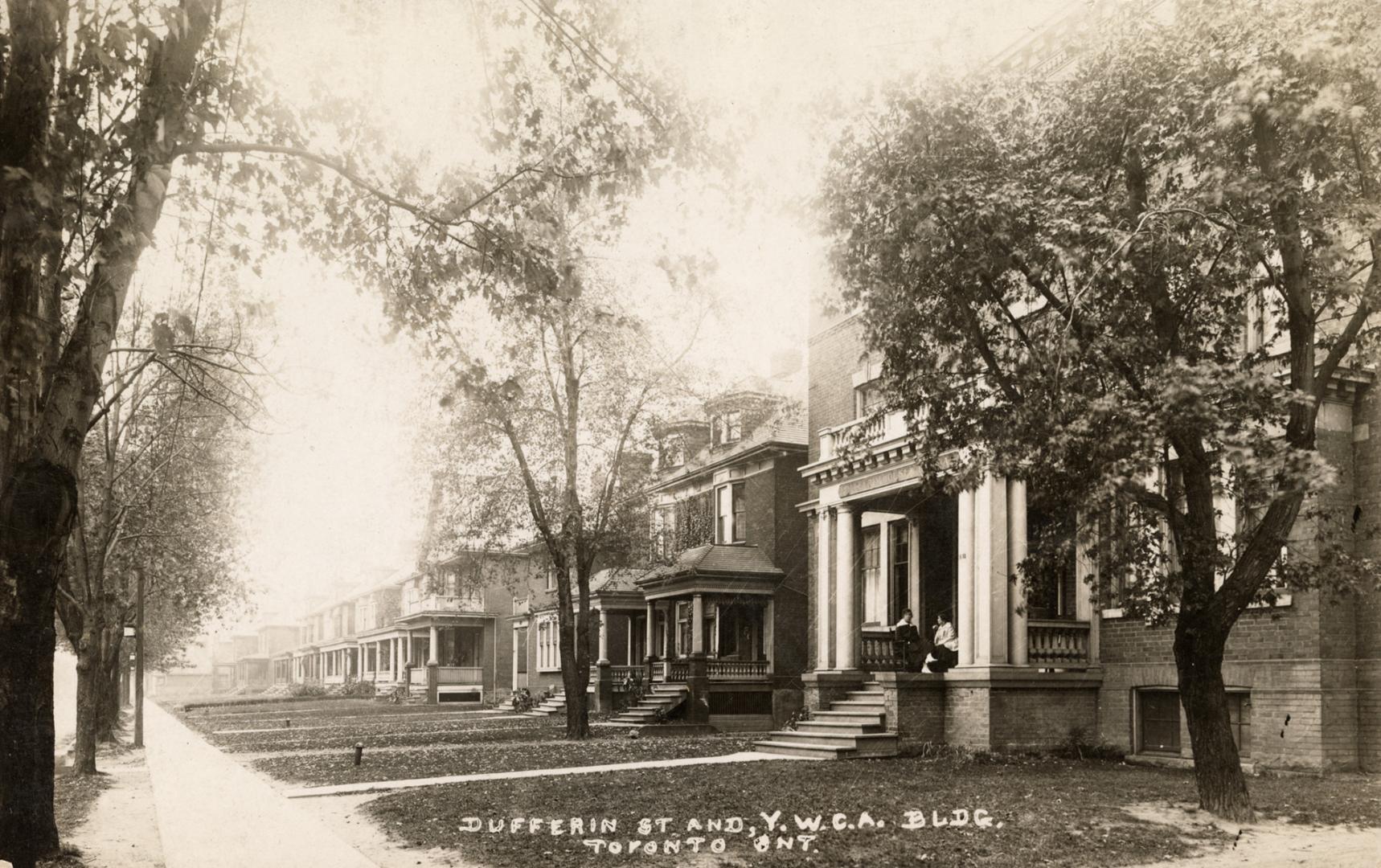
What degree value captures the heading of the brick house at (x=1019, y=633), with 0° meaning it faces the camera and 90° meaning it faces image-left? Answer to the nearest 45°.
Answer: approximately 45°

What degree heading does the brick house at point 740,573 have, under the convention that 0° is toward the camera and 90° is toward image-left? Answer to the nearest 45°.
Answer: approximately 45°

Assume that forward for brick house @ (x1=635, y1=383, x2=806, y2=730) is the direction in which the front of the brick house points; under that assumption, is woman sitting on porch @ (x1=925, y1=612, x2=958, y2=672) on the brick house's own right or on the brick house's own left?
on the brick house's own left

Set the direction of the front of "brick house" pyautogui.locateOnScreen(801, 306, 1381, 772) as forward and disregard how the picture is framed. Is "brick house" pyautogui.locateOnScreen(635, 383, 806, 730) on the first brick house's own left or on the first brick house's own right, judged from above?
on the first brick house's own right

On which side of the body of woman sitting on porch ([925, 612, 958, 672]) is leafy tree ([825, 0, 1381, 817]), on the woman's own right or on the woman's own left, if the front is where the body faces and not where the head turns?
on the woman's own left

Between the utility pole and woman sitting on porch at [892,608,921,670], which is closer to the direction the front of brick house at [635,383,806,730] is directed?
the utility pole

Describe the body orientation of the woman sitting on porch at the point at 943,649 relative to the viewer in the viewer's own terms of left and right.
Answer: facing to the left of the viewer
